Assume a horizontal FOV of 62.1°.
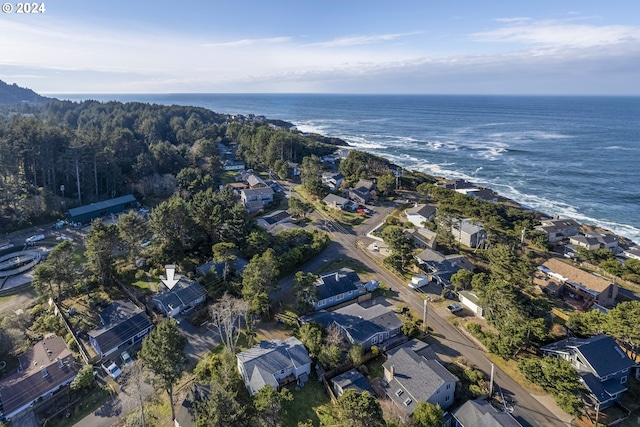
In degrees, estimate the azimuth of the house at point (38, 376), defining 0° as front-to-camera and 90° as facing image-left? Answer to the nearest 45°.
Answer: approximately 315°

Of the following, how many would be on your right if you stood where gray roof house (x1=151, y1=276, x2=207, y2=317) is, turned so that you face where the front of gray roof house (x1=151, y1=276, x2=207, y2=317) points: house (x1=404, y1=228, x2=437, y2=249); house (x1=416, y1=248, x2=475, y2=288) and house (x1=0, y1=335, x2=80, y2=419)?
1

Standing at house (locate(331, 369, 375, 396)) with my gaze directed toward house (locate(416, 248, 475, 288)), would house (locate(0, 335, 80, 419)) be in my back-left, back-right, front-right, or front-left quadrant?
back-left

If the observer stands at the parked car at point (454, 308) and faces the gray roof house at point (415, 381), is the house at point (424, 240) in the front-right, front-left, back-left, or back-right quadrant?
back-right

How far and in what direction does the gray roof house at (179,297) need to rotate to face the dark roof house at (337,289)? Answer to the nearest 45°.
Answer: approximately 45° to its left

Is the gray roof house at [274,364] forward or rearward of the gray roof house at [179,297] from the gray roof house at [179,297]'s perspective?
forward

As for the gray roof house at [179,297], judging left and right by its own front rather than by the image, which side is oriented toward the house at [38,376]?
right
